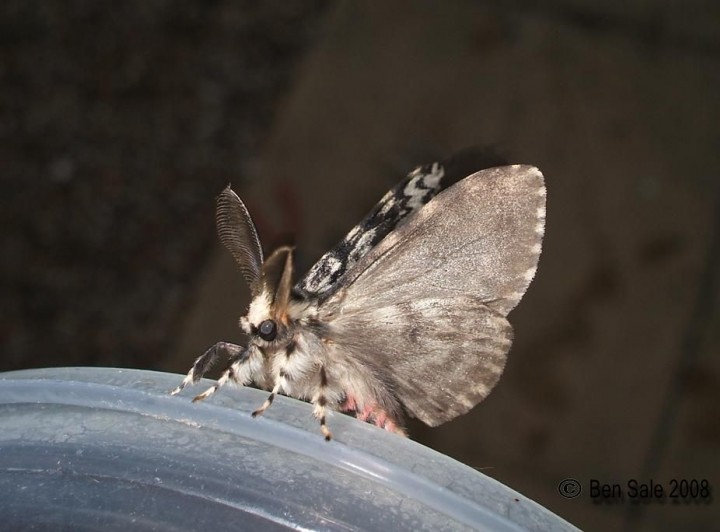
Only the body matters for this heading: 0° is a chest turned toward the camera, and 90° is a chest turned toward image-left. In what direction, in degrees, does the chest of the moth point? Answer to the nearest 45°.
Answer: approximately 90°
